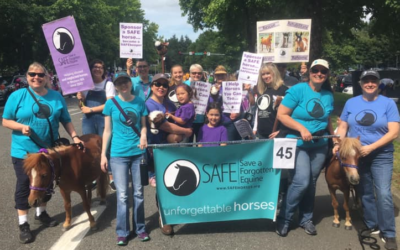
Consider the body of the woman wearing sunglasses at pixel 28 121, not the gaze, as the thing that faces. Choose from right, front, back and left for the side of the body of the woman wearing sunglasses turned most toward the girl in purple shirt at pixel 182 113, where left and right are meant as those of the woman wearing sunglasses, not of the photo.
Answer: left

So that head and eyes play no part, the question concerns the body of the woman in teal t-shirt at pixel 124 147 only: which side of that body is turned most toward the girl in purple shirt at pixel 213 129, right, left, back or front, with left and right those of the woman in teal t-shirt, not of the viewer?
left

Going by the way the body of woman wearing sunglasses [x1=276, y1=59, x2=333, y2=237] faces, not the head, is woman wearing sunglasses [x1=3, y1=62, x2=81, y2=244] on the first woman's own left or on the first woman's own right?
on the first woman's own right

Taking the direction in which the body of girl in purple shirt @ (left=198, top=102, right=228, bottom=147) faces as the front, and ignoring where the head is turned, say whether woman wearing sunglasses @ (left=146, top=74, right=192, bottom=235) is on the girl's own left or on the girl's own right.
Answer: on the girl's own right

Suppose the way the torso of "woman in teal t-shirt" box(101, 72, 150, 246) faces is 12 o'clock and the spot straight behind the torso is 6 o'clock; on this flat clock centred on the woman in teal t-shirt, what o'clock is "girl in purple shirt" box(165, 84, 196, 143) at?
The girl in purple shirt is roughly at 8 o'clock from the woman in teal t-shirt.
